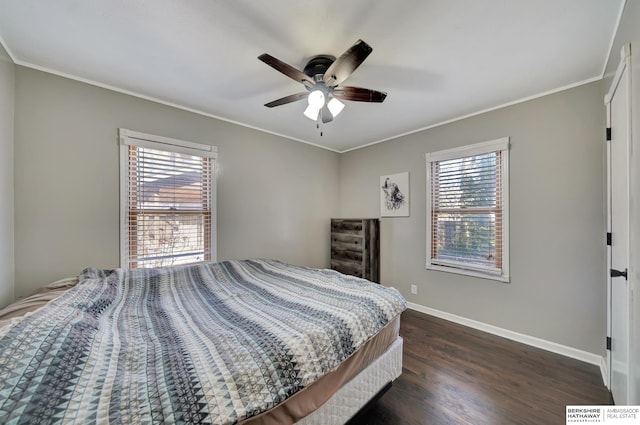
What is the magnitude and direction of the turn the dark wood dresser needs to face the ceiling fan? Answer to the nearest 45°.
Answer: approximately 45° to its left

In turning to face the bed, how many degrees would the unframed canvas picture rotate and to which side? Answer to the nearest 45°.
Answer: approximately 45° to its left

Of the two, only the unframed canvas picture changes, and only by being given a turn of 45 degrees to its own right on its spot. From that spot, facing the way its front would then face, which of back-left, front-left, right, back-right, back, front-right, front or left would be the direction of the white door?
back-left

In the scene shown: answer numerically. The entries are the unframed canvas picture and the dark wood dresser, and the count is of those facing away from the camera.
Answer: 0

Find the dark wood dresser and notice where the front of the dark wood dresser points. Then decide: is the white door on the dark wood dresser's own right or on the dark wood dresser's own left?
on the dark wood dresser's own left

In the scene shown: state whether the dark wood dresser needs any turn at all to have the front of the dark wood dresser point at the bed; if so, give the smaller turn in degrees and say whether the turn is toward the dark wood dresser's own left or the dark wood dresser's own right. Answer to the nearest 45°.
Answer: approximately 45° to the dark wood dresser's own left

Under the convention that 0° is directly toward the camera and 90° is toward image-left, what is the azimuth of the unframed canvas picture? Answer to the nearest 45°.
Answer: approximately 45°

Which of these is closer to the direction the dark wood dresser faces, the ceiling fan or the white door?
the ceiling fan

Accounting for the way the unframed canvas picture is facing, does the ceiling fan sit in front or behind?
in front
